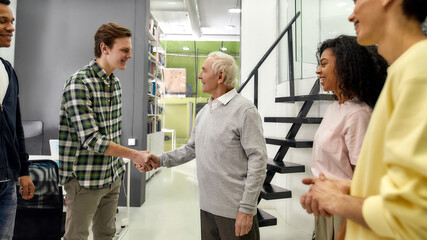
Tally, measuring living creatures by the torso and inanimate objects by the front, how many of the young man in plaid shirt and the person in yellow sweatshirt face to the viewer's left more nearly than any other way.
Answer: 1

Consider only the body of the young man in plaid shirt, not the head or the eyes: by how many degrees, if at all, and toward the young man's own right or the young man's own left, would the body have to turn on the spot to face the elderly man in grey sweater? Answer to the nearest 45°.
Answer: approximately 45° to the young man's own left

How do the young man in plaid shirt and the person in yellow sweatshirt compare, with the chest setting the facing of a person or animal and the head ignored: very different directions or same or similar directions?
very different directions

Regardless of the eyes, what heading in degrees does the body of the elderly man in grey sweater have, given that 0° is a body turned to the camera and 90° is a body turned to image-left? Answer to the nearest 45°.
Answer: approximately 45°

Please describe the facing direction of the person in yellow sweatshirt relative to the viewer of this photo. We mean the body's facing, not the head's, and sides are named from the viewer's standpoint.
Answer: facing to the left of the viewer

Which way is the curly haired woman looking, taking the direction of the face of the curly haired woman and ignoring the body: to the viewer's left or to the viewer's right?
to the viewer's left

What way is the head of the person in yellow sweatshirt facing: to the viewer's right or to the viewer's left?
to the viewer's left

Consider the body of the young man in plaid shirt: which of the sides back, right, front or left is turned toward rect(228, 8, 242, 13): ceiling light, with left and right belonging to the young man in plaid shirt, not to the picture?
left

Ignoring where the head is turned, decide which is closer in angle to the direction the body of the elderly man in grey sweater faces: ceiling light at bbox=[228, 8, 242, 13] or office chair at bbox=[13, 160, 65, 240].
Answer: the office chair

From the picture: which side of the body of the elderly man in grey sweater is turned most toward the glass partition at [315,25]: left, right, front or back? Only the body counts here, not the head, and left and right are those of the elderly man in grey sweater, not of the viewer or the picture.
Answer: back

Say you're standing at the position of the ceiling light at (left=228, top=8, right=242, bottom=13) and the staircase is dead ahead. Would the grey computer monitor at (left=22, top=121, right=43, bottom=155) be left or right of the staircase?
right
